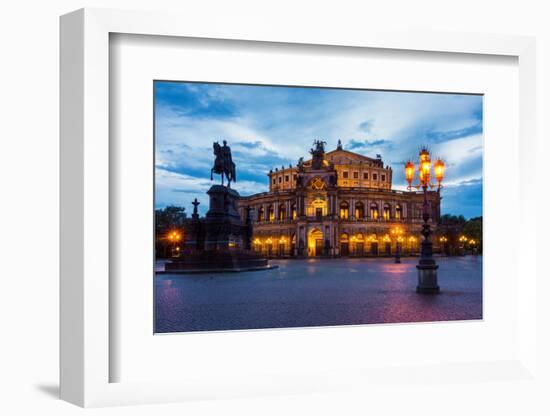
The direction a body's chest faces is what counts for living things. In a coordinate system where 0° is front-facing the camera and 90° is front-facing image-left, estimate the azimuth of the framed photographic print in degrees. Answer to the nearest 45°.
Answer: approximately 315°
